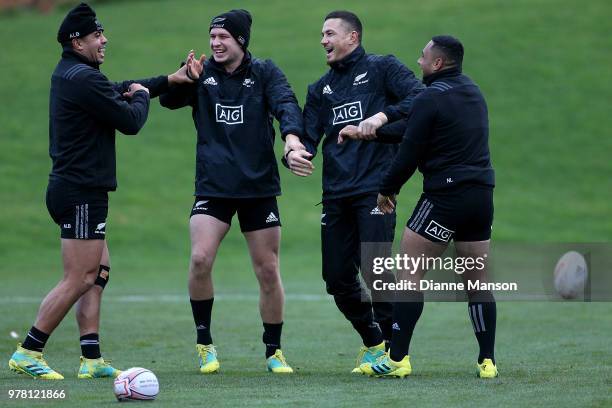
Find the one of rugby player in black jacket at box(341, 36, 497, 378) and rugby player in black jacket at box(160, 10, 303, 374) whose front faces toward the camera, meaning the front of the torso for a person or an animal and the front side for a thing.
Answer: rugby player in black jacket at box(160, 10, 303, 374)

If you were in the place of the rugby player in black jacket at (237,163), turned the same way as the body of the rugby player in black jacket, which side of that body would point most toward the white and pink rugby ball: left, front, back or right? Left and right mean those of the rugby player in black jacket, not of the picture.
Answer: front

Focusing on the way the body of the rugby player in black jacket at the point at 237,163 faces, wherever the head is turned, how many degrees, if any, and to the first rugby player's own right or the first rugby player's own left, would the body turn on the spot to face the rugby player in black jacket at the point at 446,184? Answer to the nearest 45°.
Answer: approximately 45° to the first rugby player's own left

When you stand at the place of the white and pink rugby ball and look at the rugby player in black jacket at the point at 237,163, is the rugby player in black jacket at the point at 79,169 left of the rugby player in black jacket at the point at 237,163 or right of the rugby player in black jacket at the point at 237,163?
left

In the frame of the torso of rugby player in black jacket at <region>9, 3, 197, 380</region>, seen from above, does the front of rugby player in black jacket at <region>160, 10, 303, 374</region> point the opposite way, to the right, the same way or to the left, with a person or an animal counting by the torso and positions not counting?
to the right

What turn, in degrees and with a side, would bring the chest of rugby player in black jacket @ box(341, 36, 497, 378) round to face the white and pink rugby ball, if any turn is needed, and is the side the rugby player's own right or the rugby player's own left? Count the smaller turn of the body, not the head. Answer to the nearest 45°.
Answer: approximately 90° to the rugby player's own left

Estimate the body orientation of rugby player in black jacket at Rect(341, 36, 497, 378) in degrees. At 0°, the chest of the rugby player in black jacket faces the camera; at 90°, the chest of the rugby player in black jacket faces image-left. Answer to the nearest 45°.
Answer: approximately 135°

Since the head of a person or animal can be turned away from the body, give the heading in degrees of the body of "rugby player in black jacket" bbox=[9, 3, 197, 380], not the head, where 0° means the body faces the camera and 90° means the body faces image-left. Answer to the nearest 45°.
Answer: approximately 270°

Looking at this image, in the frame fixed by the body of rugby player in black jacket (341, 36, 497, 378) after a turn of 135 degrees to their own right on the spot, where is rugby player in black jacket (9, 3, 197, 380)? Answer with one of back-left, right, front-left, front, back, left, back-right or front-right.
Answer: back

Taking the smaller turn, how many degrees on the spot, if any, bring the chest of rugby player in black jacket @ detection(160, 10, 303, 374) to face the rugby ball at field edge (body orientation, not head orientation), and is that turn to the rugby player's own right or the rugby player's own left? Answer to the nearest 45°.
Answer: approximately 135° to the rugby player's own left

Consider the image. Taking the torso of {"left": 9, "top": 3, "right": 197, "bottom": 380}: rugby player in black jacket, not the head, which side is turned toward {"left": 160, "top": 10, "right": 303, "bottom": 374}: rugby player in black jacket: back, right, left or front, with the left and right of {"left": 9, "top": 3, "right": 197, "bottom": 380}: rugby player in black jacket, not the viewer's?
front

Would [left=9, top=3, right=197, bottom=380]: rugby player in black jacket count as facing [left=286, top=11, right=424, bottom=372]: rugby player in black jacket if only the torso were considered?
yes

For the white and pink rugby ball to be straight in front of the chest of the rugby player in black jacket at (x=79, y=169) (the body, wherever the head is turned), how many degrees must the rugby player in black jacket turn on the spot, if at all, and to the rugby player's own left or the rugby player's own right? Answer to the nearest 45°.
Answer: approximately 90° to the rugby player's own right

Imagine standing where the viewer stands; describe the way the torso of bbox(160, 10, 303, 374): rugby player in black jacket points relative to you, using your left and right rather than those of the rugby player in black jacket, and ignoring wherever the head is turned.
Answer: facing the viewer

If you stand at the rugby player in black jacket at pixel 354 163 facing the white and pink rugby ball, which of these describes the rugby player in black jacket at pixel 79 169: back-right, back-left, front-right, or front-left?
front-right
